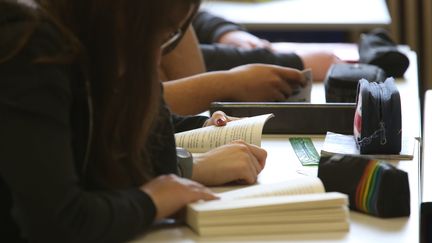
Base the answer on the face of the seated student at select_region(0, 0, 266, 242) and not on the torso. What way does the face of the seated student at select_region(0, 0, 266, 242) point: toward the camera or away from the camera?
away from the camera

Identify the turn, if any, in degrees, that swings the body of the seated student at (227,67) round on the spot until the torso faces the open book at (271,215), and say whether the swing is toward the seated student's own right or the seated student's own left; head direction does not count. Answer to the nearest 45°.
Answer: approximately 90° to the seated student's own right

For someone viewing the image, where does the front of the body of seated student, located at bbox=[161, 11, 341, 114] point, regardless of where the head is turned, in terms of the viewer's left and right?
facing to the right of the viewer

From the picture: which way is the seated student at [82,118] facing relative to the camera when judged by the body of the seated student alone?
to the viewer's right

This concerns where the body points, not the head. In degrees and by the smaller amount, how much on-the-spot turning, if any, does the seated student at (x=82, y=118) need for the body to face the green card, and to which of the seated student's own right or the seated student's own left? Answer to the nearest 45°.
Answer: approximately 45° to the seated student's own left

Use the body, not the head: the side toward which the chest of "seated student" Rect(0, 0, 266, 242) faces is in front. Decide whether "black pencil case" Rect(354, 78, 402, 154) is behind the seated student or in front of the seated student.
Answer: in front

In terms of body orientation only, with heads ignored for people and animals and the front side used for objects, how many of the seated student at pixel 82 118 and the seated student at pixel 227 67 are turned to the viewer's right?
2

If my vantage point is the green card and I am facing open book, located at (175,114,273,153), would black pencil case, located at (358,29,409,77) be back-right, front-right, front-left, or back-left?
back-right

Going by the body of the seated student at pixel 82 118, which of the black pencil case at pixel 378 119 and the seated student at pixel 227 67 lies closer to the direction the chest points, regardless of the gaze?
the black pencil case

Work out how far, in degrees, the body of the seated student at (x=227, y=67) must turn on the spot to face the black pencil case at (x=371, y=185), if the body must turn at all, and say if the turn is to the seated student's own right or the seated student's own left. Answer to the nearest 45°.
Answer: approximately 90° to the seated student's own right

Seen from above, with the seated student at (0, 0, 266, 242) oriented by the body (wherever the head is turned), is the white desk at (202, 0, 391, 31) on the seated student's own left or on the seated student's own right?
on the seated student's own left

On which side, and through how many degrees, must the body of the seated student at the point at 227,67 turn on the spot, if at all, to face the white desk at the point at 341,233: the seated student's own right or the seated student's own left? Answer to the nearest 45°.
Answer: approximately 90° to the seated student's own right
